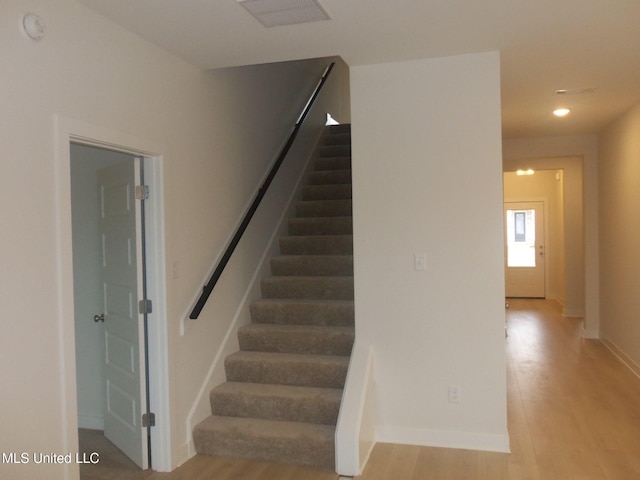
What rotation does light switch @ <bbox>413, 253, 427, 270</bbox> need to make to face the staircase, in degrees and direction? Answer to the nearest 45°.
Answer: approximately 90° to its right

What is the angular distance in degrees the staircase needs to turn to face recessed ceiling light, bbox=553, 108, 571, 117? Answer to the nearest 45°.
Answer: approximately 90° to its left

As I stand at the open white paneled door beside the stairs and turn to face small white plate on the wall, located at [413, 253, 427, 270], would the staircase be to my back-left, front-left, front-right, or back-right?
front-left

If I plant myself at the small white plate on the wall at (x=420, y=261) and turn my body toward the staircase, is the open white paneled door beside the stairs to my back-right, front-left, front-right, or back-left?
front-left

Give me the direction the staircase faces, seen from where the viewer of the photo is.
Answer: facing the viewer

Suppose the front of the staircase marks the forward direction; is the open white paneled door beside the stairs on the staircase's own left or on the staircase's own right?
on the staircase's own right

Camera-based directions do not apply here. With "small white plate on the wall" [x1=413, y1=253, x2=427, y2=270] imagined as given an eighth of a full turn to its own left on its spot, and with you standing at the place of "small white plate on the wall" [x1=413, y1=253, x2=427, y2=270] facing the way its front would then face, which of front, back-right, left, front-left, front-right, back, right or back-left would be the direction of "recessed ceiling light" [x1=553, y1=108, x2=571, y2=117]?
left

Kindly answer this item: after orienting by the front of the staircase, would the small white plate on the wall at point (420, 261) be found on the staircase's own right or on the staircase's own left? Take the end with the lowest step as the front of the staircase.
on the staircase's own left

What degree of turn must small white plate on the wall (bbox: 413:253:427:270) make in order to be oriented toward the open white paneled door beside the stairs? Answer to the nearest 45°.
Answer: approximately 90° to its right

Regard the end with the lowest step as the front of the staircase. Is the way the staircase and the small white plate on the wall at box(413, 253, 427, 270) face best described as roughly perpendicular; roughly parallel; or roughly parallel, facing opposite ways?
roughly parallel

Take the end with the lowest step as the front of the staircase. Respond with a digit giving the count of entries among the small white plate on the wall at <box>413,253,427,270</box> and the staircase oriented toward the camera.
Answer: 2
